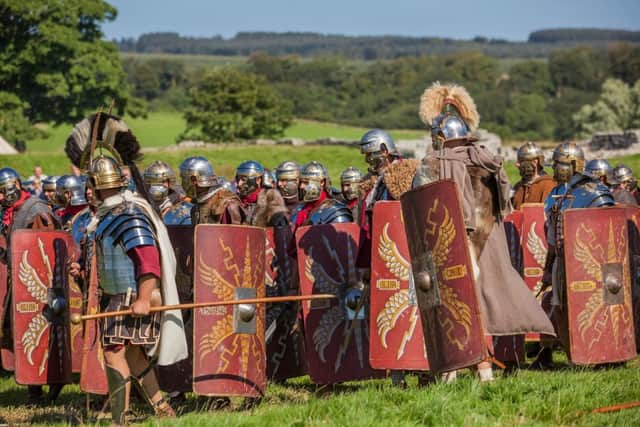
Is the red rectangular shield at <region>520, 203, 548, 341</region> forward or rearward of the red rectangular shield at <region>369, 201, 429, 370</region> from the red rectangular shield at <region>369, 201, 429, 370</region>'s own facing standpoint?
rearward

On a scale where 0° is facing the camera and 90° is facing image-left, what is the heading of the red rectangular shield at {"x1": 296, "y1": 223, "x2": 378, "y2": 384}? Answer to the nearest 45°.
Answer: approximately 315°

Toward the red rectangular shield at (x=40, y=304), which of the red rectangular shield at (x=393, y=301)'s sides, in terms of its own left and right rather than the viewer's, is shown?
right

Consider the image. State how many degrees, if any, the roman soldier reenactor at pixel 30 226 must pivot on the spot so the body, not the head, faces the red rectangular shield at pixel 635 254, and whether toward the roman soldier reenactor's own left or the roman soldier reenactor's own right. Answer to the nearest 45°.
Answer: approximately 135° to the roman soldier reenactor's own left

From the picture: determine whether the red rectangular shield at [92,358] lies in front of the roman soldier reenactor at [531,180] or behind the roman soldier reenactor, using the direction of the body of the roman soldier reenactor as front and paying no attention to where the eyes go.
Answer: in front

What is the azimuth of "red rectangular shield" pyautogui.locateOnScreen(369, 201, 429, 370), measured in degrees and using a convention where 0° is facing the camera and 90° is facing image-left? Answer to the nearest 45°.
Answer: approximately 0°

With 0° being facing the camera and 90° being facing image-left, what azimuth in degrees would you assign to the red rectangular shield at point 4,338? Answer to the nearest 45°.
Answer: approximately 0°
